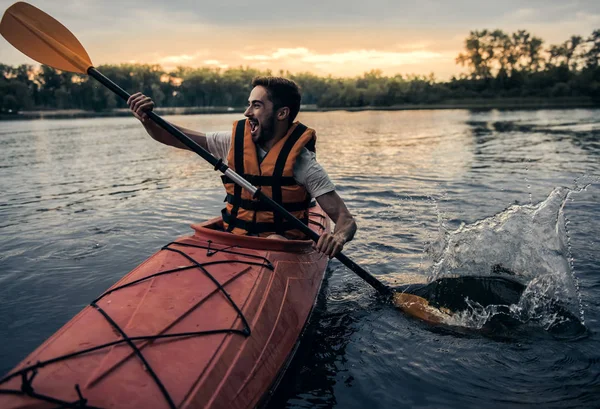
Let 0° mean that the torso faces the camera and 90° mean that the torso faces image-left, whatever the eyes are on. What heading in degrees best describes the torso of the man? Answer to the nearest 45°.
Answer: approximately 45°

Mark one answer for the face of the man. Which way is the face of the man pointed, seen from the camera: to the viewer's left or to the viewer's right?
to the viewer's left
